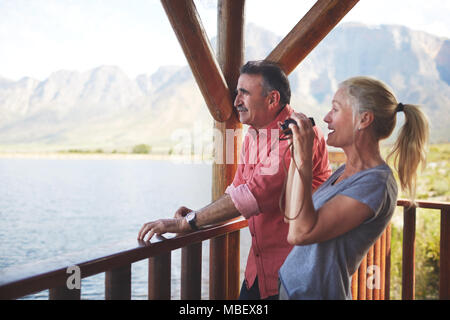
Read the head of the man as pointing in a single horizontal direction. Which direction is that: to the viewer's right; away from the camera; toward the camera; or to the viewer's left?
to the viewer's left

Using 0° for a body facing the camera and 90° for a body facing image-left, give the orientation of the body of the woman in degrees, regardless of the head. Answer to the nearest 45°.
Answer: approximately 90°

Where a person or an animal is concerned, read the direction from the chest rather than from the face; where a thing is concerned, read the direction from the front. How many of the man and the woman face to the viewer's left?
2

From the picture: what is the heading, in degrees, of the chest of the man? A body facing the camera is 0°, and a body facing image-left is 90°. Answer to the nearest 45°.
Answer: approximately 90°

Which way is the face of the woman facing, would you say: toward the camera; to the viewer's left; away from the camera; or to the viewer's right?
to the viewer's left
